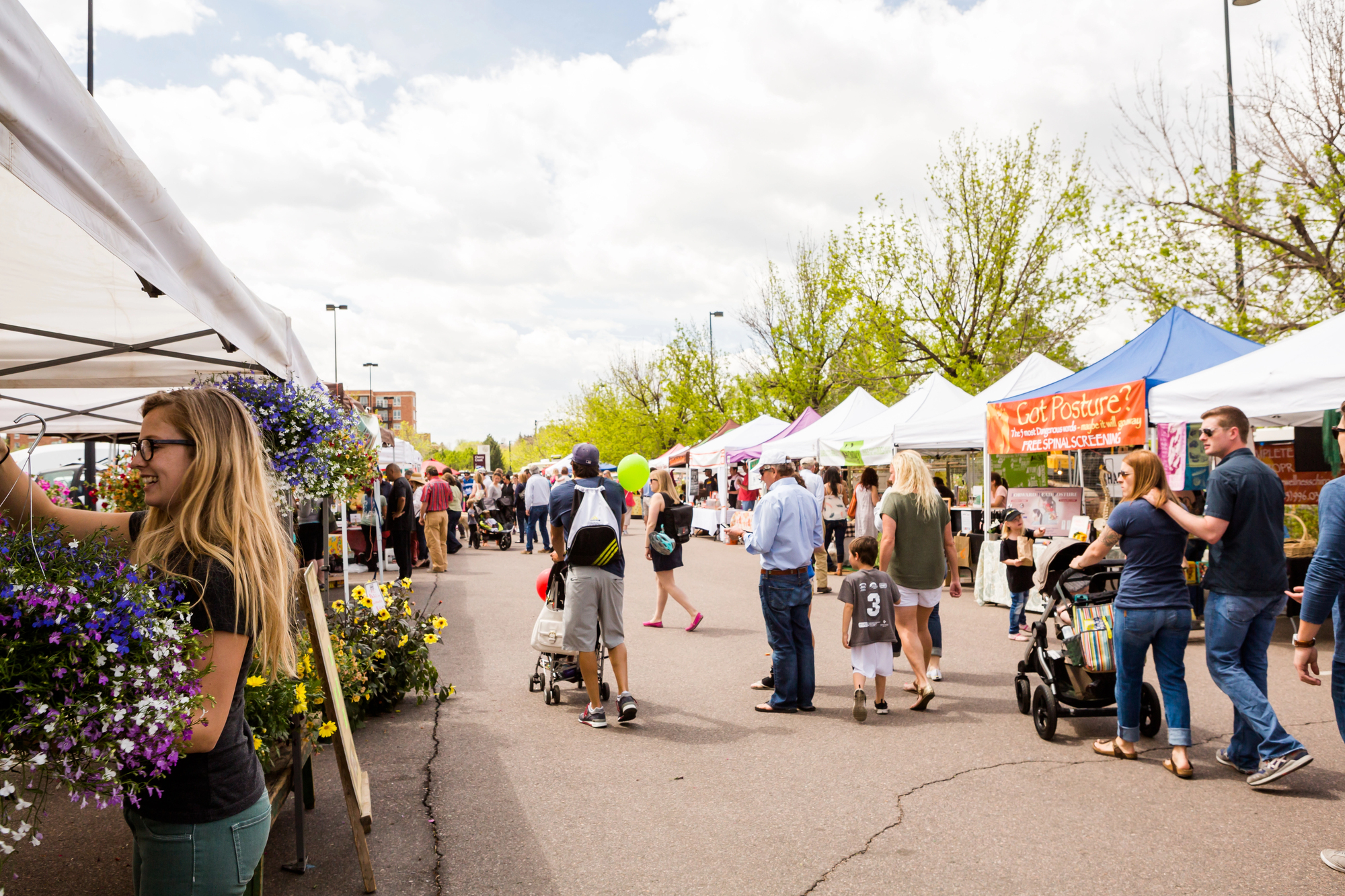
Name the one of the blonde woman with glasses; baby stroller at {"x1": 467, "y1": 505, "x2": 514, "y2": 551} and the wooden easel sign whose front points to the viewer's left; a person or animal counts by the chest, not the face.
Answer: the blonde woman with glasses

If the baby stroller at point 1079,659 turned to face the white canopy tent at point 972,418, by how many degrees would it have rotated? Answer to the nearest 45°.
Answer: approximately 45° to its right

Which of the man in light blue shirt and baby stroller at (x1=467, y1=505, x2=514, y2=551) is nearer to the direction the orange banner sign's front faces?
the man in light blue shirt

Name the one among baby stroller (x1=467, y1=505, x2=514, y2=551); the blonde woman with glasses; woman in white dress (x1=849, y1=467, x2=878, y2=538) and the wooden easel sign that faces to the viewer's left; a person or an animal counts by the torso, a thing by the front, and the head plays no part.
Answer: the blonde woman with glasses

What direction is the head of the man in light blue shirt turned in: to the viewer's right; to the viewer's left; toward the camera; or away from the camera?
to the viewer's left

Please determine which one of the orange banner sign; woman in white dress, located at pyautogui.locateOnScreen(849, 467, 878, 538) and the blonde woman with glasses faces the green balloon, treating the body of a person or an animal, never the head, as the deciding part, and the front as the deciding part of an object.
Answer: the orange banner sign
